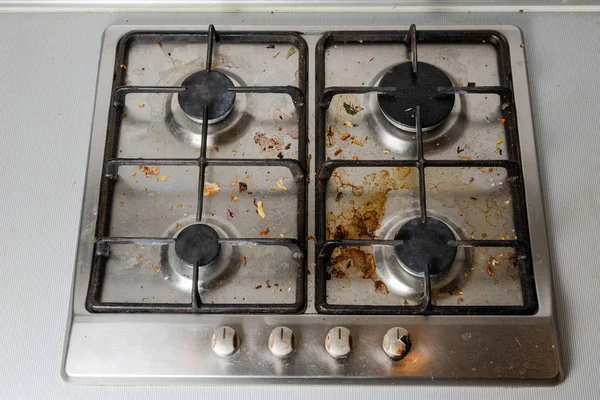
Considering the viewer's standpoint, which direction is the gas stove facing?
facing the viewer
